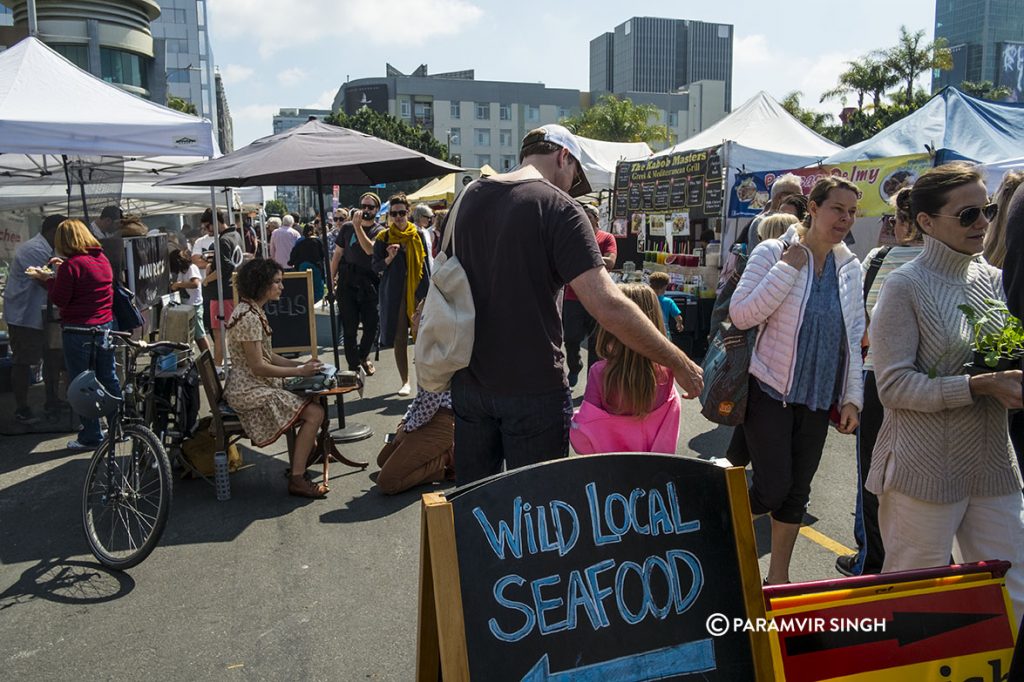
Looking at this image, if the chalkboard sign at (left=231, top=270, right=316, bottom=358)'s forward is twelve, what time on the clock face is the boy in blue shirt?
The boy in blue shirt is roughly at 9 o'clock from the chalkboard sign.

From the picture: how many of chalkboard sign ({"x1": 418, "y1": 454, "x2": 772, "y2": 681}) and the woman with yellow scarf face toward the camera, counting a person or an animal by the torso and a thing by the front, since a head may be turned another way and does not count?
2

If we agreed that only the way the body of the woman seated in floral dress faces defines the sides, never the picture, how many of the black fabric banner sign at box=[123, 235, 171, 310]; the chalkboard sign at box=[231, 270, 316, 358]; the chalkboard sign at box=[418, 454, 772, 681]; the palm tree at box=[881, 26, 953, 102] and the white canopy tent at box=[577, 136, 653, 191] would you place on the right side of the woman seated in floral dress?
1

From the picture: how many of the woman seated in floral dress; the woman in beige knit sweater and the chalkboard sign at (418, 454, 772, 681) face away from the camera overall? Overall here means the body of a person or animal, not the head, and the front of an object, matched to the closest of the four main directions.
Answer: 0

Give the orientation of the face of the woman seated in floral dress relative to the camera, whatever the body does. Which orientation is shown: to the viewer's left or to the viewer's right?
to the viewer's right

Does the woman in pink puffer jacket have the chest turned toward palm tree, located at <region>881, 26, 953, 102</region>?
no

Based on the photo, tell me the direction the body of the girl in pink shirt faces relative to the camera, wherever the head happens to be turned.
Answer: away from the camera

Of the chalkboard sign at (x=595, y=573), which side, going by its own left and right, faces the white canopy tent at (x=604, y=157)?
back

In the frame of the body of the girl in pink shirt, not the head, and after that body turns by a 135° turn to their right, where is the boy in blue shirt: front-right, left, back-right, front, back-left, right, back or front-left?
back-left

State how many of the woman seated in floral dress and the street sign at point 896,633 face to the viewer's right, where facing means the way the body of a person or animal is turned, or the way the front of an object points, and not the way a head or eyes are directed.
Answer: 1

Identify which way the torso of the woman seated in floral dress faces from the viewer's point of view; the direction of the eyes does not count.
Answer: to the viewer's right

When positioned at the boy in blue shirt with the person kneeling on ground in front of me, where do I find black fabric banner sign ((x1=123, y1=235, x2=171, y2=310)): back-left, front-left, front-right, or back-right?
front-right

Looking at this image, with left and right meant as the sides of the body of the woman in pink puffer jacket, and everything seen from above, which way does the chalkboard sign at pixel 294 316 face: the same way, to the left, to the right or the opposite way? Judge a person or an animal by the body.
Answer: the same way

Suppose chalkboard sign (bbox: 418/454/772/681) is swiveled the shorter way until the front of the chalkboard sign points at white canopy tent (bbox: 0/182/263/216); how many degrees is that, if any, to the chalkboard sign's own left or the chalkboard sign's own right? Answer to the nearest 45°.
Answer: approximately 135° to the chalkboard sign's own right

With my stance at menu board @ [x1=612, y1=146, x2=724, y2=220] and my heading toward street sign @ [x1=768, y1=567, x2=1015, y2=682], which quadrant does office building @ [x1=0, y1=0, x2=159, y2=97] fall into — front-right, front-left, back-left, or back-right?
back-right

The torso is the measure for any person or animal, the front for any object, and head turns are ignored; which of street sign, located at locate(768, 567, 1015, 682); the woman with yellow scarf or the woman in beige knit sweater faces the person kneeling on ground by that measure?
the woman with yellow scarf

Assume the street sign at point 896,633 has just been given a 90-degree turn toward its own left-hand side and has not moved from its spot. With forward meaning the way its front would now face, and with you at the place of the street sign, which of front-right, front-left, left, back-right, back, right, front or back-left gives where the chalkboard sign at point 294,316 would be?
back-left

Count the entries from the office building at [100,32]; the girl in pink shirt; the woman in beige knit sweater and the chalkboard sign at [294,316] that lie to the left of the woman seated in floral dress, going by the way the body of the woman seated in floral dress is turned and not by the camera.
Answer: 2

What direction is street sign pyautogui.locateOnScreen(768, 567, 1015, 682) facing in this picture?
toward the camera

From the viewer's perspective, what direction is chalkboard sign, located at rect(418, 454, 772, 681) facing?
toward the camera

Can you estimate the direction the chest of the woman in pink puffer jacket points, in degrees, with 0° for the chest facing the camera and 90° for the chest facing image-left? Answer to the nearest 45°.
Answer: approximately 315°

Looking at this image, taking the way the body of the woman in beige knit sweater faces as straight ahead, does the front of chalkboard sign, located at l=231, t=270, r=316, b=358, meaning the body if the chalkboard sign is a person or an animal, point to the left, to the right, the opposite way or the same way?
the same way
